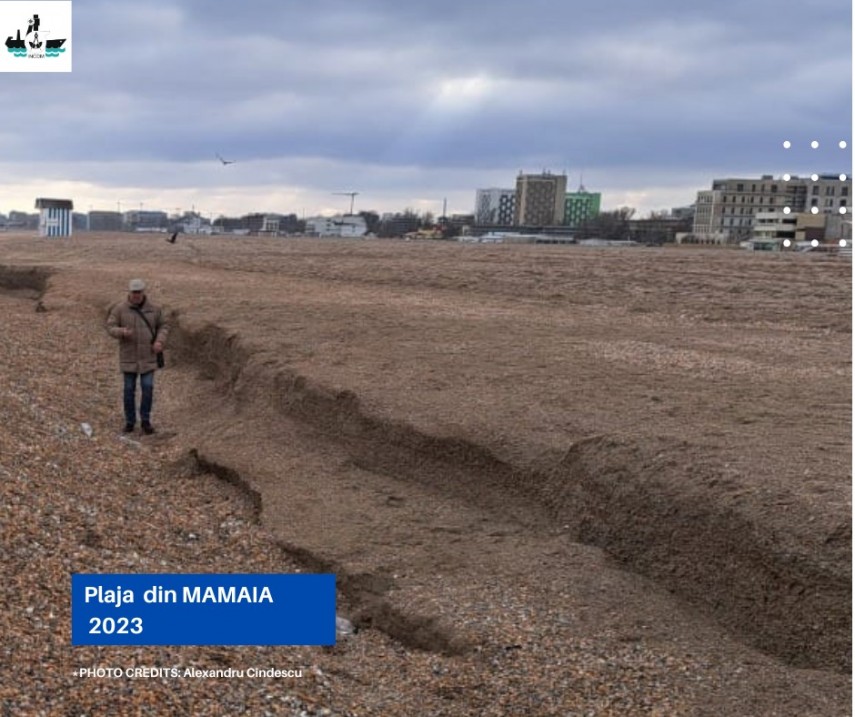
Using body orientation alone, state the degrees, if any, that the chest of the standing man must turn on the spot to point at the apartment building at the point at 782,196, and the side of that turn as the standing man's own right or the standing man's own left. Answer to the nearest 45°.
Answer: approximately 90° to the standing man's own left

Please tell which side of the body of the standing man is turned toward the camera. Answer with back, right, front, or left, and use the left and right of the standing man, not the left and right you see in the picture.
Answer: front

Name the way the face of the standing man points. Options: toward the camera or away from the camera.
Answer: toward the camera
